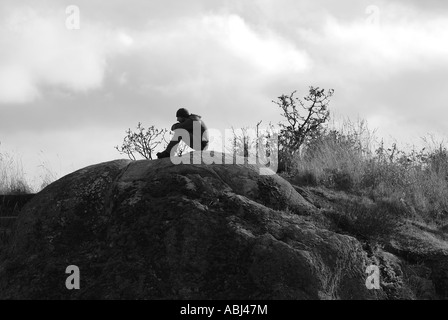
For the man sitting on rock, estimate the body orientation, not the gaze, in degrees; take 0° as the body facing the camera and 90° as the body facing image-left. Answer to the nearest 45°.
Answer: approximately 90°
